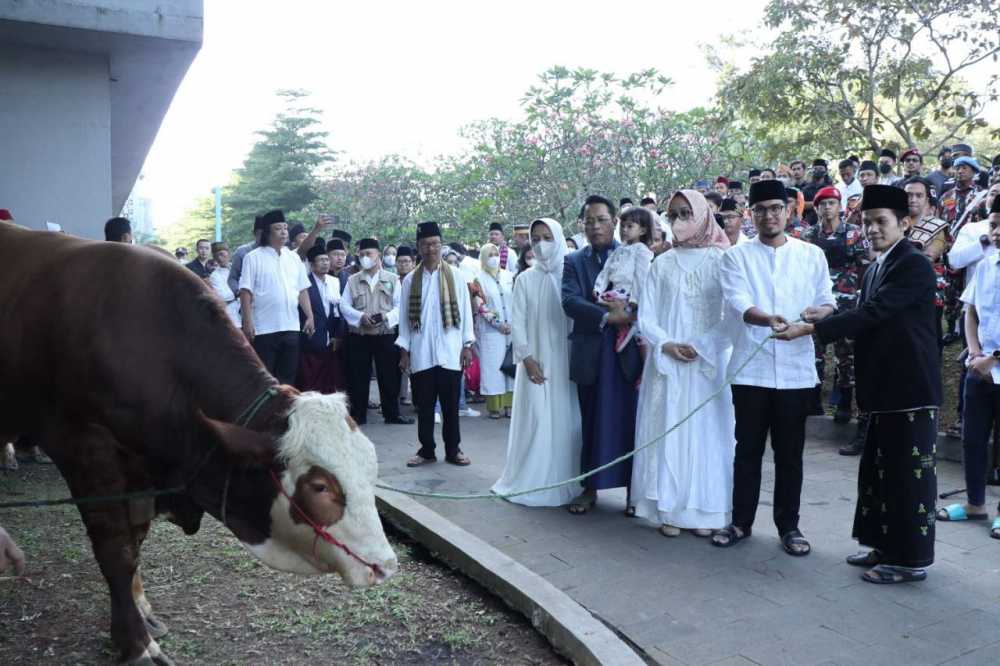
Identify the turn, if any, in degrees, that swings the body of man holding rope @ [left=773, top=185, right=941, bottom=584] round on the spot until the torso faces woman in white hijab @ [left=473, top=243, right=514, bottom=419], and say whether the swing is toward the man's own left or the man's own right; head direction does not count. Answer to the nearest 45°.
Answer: approximately 45° to the man's own right

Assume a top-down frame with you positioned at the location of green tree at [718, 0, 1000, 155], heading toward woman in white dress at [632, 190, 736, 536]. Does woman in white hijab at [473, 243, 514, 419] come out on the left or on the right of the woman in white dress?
right

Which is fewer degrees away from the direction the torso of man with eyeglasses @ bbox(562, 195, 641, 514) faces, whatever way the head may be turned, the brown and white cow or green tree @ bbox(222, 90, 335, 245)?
the brown and white cow

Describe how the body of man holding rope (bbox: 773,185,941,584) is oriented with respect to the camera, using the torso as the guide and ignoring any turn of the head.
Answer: to the viewer's left

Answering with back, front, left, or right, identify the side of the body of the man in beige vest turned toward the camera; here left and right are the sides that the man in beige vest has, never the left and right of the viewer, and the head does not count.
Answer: front

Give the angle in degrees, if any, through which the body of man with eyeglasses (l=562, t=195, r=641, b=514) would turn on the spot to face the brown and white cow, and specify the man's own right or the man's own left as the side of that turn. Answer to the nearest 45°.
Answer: approximately 90° to the man's own right

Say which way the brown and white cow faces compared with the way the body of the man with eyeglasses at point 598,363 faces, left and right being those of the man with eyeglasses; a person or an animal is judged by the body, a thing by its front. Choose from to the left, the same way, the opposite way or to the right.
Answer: to the left

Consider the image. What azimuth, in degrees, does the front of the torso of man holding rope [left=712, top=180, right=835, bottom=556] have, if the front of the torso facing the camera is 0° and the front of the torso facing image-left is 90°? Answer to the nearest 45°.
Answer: approximately 0°

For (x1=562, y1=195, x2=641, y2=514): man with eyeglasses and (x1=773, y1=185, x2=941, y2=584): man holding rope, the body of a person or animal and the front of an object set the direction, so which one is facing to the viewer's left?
the man holding rope

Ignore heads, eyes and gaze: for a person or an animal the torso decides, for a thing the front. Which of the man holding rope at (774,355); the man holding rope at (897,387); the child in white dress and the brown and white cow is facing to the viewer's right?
the brown and white cow

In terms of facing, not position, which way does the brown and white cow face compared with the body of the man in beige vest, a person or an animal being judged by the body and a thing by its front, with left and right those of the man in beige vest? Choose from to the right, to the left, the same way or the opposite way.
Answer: to the left

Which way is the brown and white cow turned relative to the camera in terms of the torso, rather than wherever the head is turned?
to the viewer's right

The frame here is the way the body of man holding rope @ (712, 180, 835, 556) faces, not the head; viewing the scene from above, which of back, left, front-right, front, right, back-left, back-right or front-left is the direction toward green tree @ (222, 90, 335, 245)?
back-right
